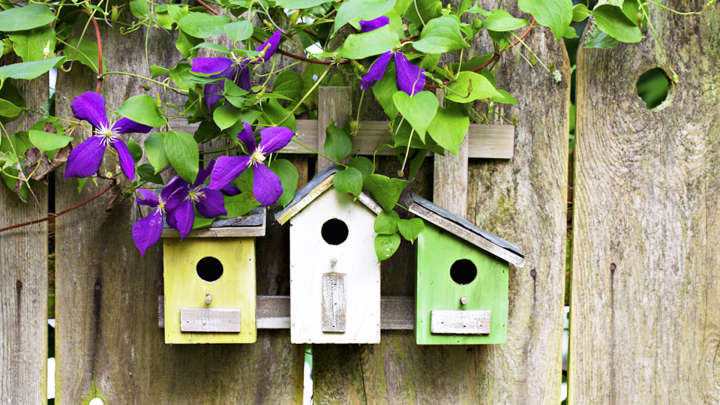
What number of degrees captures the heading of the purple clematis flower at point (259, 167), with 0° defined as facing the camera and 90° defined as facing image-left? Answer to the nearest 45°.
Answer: approximately 0°
